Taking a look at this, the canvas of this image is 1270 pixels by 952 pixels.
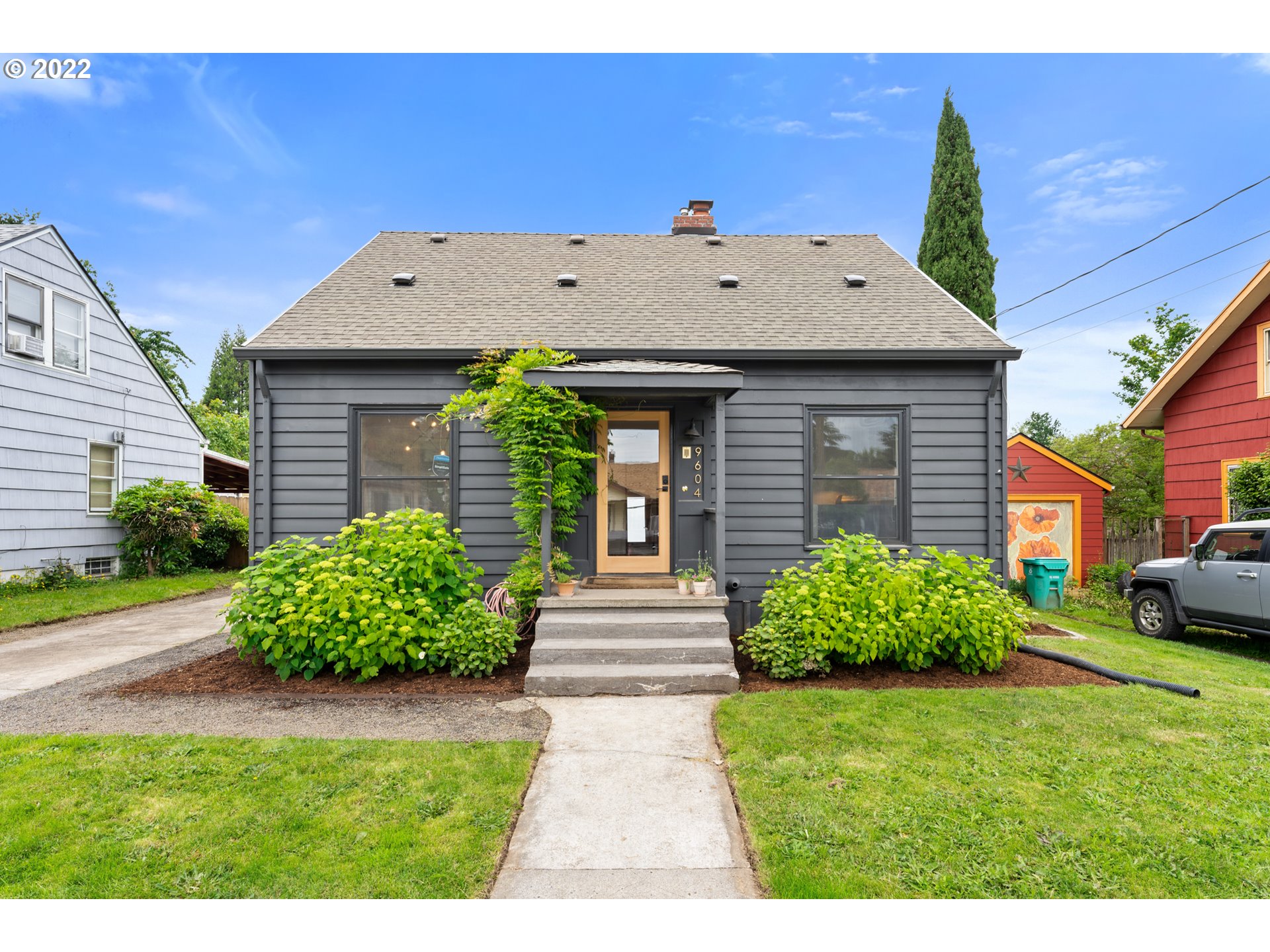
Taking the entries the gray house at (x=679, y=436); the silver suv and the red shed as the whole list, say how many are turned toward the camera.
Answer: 2

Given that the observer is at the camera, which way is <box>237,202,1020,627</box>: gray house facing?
facing the viewer

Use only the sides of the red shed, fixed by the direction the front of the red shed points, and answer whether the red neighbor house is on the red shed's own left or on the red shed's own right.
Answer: on the red shed's own left

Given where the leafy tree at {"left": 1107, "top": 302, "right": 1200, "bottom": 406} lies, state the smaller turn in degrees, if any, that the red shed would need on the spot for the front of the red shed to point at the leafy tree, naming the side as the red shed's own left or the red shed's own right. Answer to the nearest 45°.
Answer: approximately 180°

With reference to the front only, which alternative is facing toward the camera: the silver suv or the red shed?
the red shed

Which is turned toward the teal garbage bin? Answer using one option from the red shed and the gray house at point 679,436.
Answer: the red shed

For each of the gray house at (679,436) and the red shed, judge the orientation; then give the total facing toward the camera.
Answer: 2

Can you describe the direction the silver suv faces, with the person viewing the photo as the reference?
facing away from the viewer and to the left of the viewer

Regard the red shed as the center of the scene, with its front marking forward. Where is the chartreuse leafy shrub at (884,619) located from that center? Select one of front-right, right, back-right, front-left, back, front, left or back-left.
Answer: front

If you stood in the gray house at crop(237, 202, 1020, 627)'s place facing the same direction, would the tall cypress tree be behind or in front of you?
behind

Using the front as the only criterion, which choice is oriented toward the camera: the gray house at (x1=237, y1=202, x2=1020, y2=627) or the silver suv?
the gray house
